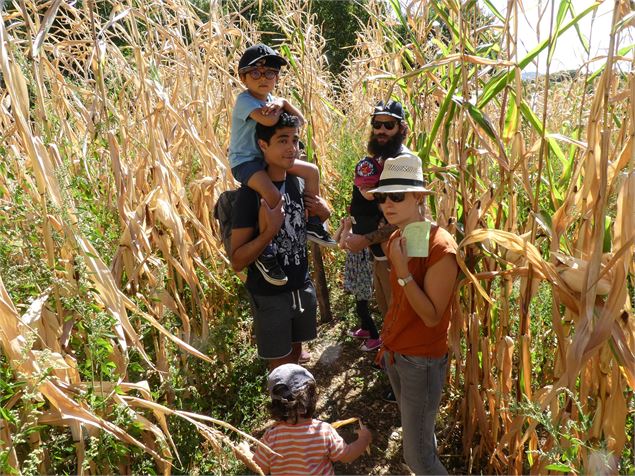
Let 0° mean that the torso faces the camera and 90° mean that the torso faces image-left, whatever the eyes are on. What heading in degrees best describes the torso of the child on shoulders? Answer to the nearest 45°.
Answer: approximately 315°

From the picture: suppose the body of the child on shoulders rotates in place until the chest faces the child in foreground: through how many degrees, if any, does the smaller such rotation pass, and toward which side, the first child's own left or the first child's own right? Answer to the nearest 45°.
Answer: approximately 45° to the first child's own right

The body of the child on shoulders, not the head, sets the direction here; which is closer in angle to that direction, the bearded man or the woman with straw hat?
the woman with straw hat

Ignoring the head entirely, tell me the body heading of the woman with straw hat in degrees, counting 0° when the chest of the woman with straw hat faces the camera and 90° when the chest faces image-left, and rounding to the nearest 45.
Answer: approximately 45°

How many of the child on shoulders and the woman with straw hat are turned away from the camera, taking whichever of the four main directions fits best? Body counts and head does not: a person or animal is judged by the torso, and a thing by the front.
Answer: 0

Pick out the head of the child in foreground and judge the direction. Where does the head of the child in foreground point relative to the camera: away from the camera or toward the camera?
away from the camera

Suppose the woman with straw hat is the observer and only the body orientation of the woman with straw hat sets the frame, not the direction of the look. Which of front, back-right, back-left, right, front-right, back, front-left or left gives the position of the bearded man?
back-right

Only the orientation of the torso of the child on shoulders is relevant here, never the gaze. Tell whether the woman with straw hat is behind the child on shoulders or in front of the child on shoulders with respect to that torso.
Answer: in front
